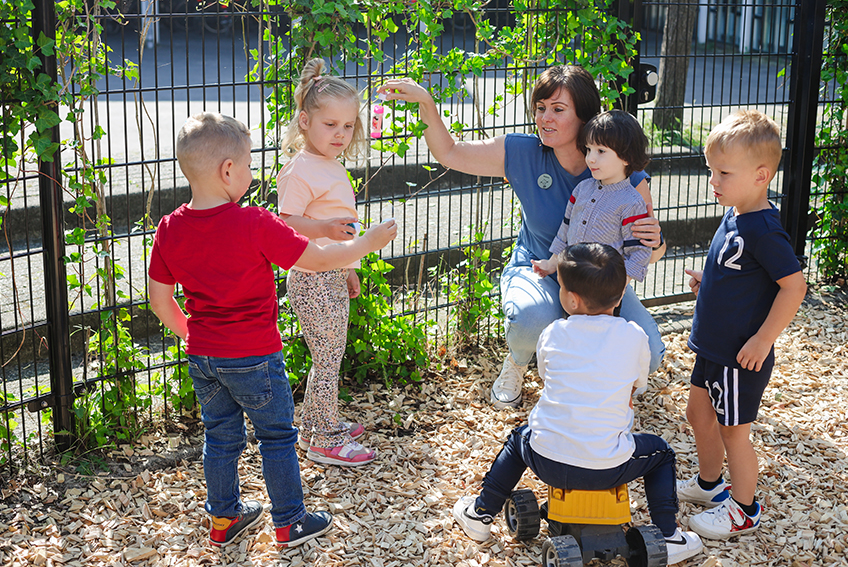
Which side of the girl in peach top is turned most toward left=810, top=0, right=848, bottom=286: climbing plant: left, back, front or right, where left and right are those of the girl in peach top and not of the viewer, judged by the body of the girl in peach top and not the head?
left

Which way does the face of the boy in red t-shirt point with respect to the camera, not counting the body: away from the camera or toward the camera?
away from the camera

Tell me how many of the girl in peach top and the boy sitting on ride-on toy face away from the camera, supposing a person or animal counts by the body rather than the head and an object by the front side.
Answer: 1

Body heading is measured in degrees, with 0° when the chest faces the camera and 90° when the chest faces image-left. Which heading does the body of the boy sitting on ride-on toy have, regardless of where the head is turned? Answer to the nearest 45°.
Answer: approximately 180°

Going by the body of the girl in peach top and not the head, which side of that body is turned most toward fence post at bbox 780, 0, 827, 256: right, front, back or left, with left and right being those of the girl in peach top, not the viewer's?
left

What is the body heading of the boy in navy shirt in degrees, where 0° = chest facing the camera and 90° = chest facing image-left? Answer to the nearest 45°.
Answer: approximately 45°

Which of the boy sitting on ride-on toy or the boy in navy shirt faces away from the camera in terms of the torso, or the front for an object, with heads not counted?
the boy sitting on ride-on toy

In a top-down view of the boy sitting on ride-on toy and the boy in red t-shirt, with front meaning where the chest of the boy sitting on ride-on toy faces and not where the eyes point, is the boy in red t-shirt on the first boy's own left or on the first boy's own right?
on the first boy's own left

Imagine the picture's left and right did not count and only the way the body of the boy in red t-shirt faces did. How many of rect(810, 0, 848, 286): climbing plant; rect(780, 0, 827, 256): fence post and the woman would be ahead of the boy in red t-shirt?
3
